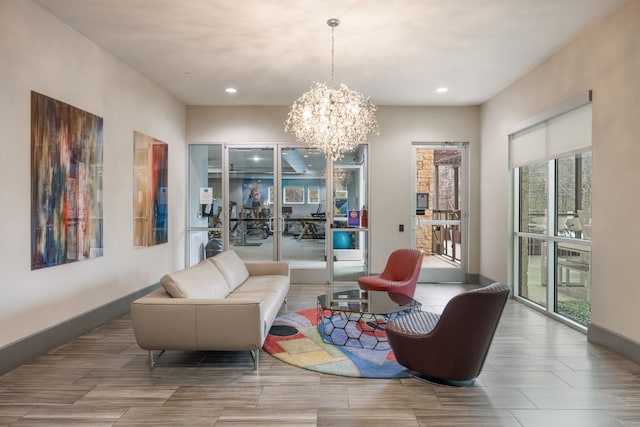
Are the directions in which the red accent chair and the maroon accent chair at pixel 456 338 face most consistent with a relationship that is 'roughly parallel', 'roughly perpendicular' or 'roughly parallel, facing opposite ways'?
roughly perpendicular

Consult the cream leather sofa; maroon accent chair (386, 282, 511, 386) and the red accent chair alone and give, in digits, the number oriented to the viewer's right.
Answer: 1

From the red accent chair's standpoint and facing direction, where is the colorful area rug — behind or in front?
in front

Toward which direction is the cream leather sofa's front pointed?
to the viewer's right

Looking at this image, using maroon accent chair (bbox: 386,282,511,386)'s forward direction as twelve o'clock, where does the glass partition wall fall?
The glass partition wall is roughly at 12 o'clock from the maroon accent chair.

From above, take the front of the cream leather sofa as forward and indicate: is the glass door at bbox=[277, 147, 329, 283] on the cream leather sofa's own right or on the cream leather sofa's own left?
on the cream leather sofa's own left

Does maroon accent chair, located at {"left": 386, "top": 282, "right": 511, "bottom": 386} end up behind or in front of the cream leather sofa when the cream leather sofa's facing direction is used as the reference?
in front

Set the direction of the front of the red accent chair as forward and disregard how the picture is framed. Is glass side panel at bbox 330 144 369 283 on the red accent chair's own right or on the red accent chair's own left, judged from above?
on the red accent chair's own right

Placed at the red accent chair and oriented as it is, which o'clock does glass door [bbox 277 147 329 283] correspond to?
The glass door is roughly at 3 o'clock from the red accent chair.

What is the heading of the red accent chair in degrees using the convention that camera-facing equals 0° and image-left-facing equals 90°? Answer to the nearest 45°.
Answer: approximately 45°

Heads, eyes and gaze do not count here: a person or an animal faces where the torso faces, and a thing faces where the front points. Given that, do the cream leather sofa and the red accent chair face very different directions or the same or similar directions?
very different directions

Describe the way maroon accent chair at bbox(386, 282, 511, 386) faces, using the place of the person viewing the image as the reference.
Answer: facing away from the viewer and to the left of the viewer

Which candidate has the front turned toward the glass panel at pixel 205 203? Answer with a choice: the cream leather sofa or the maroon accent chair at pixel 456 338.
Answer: the maroon accent chair

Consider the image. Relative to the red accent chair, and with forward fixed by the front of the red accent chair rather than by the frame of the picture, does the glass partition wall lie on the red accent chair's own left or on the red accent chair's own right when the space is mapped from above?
on the red accent chair's own right

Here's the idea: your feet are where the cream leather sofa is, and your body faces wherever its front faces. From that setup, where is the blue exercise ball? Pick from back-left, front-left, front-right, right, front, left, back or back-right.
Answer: front-left

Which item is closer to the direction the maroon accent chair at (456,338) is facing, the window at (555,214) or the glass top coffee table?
the glass top coffee table

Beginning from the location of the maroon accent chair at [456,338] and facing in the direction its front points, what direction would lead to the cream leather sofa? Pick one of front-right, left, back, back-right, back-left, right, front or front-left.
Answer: front-left
